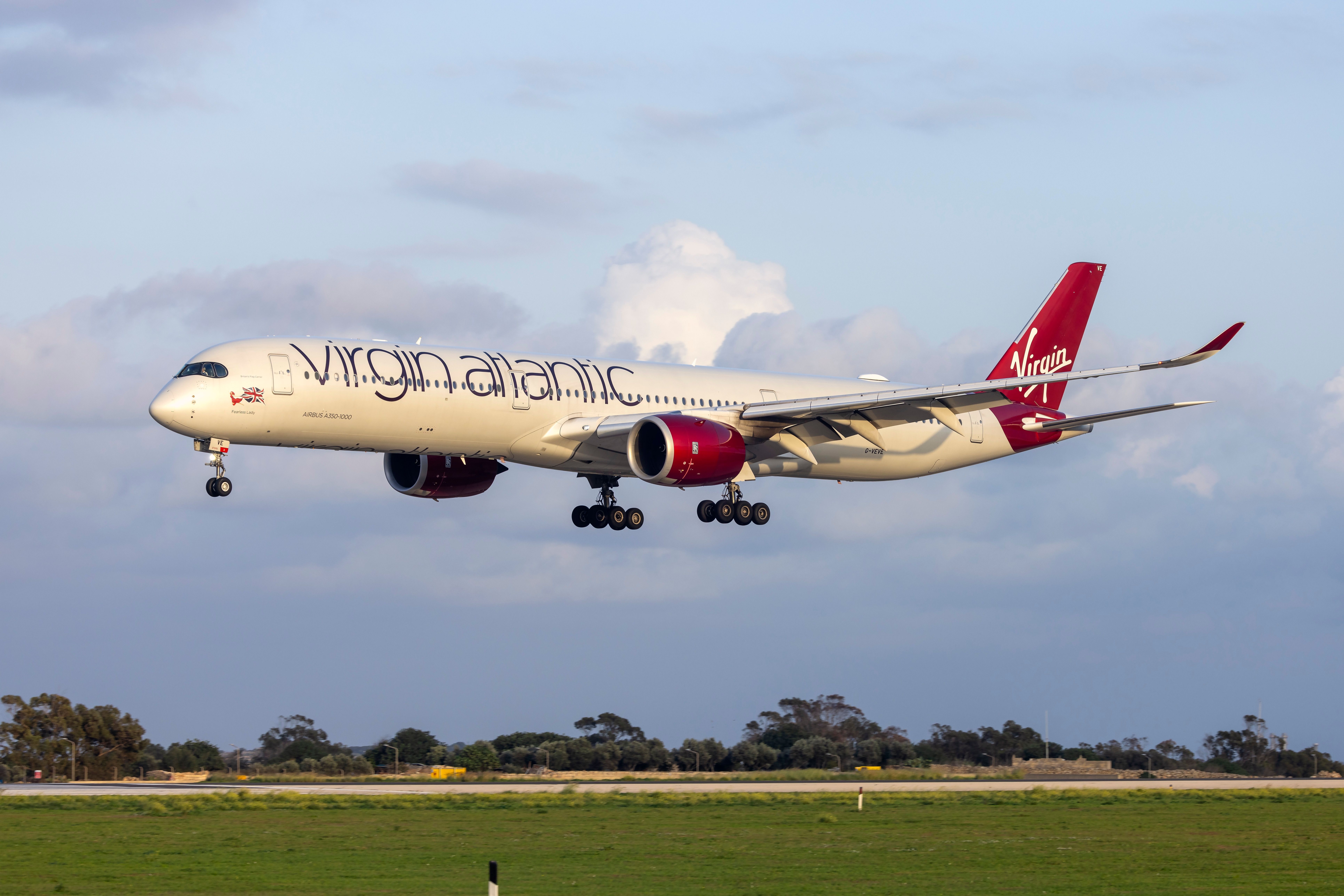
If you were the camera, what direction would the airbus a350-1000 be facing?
facing the viewer and to the left of the viewer
